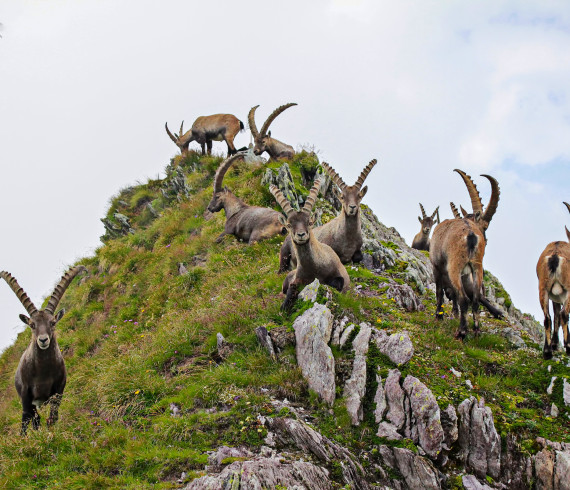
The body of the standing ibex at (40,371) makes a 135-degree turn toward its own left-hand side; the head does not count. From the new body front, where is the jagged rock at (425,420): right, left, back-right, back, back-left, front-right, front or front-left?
right

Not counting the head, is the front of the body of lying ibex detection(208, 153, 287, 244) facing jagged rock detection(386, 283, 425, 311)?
no

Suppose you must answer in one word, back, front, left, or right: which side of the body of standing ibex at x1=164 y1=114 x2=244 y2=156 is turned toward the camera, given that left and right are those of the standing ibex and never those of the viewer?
left

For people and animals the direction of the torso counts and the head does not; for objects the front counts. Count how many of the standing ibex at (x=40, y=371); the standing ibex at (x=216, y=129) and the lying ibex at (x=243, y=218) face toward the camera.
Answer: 1

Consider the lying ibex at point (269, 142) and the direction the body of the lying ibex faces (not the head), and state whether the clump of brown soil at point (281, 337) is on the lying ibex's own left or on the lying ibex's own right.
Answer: on the lying ibex's own left

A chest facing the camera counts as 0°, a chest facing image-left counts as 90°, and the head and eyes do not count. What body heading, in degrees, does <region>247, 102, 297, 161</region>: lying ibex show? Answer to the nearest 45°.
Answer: approximately 45°

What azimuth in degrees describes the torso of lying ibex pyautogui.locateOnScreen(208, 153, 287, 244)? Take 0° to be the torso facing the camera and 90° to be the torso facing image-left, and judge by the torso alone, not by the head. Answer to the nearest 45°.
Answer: approximately 90°

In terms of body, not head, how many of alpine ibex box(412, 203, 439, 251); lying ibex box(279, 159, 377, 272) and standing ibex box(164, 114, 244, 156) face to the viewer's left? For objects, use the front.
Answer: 1

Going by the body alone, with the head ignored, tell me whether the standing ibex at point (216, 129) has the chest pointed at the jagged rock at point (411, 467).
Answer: no

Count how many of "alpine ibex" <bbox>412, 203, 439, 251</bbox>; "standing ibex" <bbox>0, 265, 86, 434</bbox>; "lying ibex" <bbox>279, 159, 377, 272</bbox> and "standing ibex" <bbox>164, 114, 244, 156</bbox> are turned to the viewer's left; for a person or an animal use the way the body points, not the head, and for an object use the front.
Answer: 1

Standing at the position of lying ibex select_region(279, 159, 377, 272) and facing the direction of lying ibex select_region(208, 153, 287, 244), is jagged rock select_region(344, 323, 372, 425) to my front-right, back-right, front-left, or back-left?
back-left

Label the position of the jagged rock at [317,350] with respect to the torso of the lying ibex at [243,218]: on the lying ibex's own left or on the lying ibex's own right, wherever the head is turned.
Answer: on the lying ibex's own left

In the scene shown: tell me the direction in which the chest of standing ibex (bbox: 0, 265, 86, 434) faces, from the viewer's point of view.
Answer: toward the camera

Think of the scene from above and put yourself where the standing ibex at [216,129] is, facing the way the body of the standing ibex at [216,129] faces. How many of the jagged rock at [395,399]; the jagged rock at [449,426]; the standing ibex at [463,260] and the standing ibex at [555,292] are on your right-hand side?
0
